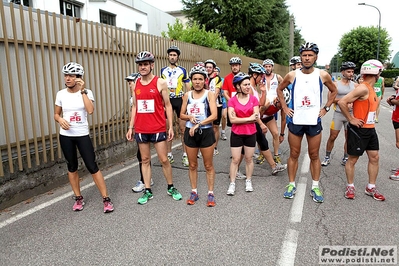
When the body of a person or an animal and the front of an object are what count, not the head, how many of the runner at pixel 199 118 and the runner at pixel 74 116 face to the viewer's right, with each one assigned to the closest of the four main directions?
0

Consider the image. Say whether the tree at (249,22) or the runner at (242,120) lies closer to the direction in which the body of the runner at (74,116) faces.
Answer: the runner

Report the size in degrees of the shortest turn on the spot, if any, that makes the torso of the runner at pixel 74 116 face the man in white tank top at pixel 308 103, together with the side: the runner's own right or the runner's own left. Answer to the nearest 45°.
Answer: approximately 90° to the runner's own left

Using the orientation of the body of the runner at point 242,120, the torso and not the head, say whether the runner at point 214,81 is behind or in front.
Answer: behind

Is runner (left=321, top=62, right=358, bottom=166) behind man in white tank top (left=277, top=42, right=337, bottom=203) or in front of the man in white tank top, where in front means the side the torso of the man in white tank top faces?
behind

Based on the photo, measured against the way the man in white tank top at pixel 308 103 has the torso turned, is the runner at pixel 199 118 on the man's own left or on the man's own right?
on the man's own right

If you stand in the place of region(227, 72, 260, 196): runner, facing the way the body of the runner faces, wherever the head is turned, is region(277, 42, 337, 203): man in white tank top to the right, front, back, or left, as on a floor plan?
left

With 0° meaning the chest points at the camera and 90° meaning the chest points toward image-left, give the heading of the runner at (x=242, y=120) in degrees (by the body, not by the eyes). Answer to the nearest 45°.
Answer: approximately 0°

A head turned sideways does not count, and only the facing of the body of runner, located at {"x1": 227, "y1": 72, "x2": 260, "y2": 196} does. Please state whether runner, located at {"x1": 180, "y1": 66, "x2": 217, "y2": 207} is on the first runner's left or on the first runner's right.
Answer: on the first runner's right

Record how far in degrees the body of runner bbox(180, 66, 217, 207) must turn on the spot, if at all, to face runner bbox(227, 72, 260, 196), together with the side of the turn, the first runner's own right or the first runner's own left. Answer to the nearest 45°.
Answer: approximately 135° to the first runner's own left
